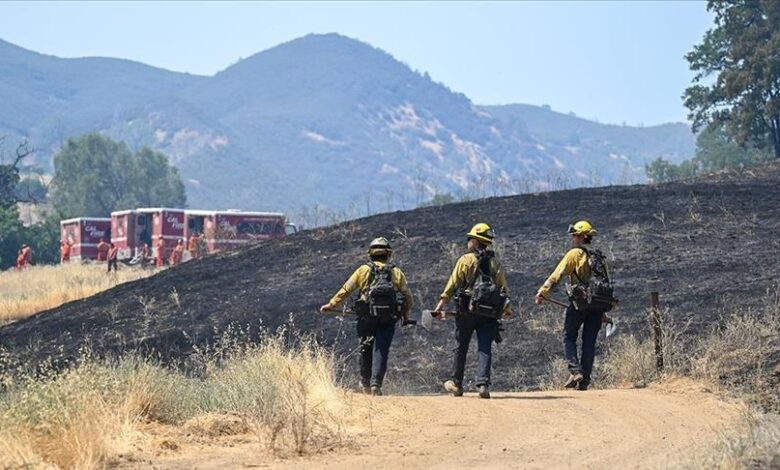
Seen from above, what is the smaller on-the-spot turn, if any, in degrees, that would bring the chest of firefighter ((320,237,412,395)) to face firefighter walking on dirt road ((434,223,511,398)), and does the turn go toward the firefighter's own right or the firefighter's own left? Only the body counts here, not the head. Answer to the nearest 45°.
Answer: approximately 90° to the firefighter's own right

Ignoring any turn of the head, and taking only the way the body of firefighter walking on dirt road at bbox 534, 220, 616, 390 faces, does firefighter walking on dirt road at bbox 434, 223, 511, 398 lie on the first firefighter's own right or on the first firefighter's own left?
on the first firefighter's own left

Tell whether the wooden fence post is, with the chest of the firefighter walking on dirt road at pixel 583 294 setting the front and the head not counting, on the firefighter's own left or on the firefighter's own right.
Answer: on the firefighter's own right

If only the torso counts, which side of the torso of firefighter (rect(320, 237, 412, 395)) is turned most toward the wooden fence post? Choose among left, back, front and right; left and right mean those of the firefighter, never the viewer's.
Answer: right

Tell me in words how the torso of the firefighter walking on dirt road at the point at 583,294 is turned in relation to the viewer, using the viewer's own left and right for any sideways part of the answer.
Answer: facing away from the viewer and to the left of the viewer

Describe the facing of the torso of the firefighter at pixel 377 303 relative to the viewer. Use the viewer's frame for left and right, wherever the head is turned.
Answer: facing away from the viewer

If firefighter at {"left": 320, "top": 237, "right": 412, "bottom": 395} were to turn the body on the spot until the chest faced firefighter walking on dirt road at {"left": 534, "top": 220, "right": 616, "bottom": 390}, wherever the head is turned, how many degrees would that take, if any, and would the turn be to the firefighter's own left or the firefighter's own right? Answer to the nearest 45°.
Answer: approximately 90° to the firefighter's own right
